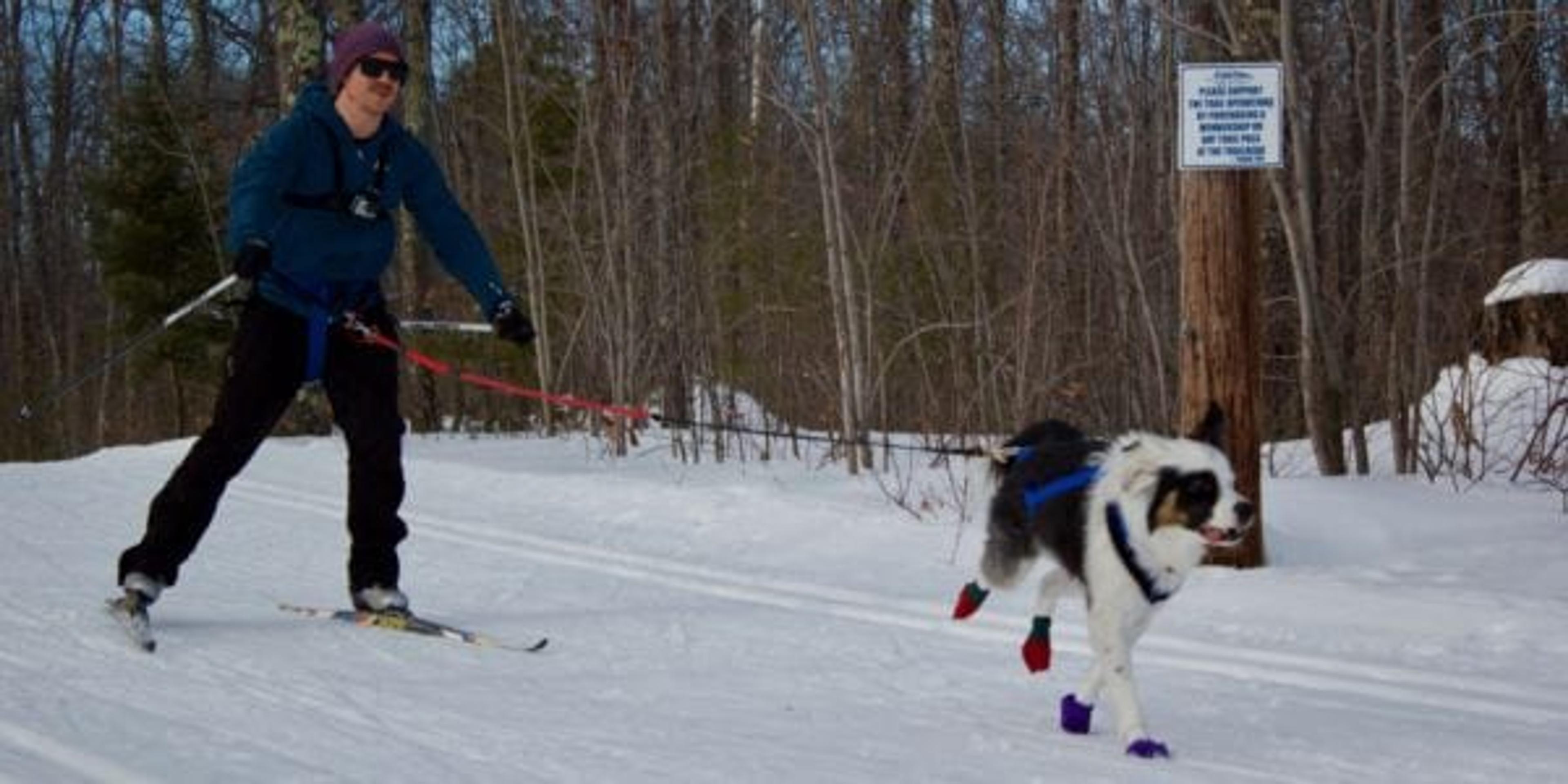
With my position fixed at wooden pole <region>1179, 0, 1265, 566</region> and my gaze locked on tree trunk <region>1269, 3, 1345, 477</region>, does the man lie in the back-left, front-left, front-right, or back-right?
back-left

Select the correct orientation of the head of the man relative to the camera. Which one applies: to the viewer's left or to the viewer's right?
to the viewer's right

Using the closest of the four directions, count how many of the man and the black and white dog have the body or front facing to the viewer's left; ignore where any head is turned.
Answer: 0

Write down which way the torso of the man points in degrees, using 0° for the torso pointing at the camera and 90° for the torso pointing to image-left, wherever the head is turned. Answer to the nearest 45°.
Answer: approximately 315°

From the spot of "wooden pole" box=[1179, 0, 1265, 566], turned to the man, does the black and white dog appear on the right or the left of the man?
left

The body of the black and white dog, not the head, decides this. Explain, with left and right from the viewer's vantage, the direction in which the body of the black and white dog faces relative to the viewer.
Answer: facing the viewer and to the right of the viewer

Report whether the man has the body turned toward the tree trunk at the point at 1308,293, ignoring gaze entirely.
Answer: no

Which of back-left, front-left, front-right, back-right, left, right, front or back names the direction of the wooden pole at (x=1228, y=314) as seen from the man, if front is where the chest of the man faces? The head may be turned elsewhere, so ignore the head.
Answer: front-left

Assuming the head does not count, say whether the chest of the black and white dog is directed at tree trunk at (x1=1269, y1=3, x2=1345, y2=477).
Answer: no
